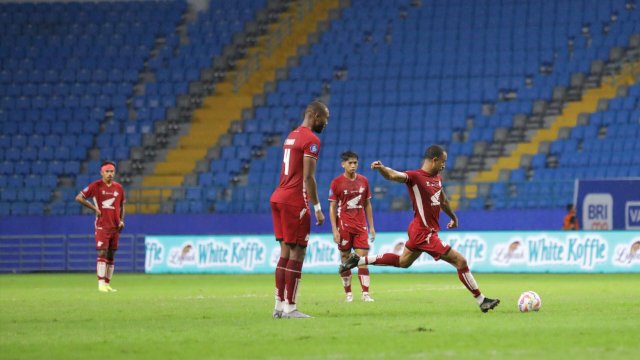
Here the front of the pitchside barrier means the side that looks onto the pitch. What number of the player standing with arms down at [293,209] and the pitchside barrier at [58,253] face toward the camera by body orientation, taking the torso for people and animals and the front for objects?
1

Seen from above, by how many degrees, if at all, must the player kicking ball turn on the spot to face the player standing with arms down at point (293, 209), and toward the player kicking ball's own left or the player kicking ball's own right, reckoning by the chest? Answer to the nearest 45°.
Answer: approximately 90° to the player kicking ball's own right

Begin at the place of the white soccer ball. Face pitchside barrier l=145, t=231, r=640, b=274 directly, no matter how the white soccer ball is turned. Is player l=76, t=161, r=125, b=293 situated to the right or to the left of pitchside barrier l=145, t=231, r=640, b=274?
left

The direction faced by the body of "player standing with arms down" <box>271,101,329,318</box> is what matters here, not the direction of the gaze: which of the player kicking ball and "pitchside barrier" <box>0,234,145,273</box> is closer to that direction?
the player kicking ball

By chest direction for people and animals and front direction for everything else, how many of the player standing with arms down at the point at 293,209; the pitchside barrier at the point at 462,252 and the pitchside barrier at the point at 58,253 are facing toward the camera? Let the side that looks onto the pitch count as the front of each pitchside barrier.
2

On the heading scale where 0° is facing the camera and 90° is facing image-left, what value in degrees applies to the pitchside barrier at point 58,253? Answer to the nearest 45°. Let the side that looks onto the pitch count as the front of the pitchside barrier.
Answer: approximately 0°

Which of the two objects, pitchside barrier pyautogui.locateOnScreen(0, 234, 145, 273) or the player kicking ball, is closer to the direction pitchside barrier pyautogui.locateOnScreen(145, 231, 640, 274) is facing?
the player kicking ball

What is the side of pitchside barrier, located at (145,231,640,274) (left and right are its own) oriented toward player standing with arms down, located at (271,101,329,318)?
front

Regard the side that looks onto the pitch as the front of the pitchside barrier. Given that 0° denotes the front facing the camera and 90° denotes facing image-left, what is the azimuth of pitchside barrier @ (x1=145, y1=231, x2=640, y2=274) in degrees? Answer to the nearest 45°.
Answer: approximately 0°

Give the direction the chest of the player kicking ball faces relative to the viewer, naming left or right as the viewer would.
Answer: facing the viewer and to the right of the viewer

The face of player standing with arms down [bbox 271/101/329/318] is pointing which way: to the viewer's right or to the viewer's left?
to the viewer's right

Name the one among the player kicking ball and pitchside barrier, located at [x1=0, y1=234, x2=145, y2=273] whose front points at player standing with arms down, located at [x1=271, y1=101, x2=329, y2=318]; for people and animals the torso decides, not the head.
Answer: the pitchside barrier
